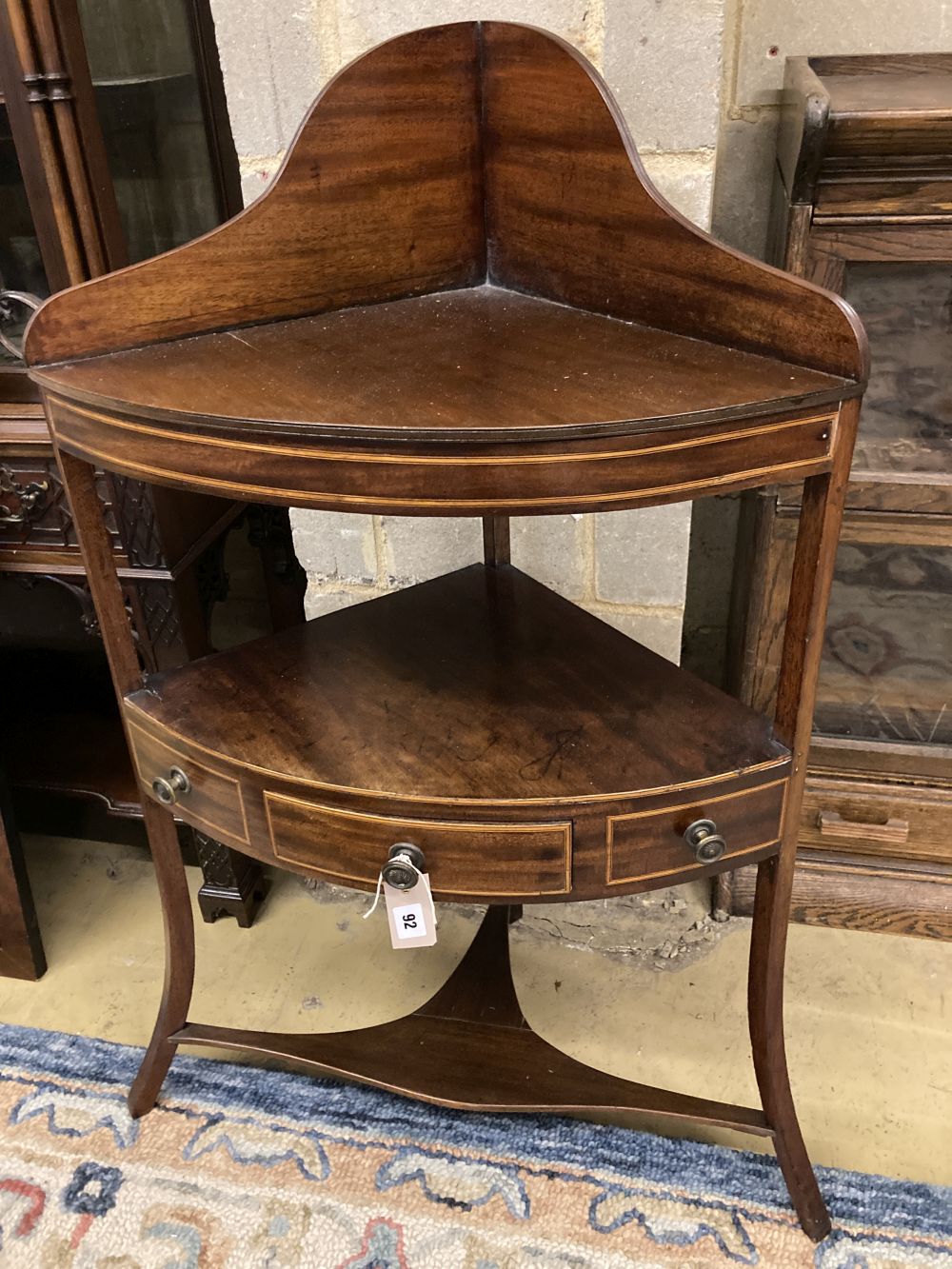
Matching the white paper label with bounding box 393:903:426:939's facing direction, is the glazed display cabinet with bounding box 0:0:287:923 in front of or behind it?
behind

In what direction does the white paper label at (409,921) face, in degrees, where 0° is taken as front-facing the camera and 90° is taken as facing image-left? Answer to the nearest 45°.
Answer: approximately 0°

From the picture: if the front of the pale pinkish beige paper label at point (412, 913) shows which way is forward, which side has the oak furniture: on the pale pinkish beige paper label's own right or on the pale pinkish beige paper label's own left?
on the pale pinkish beige paper label's own left

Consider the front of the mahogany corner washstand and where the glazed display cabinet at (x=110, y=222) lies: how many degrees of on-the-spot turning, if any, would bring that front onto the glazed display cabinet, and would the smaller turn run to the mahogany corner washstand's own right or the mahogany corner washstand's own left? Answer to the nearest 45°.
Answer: approximately 135° to the mahogany corner washstand's own right

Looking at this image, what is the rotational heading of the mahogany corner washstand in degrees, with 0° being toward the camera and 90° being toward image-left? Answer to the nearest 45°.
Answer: approximately 0°

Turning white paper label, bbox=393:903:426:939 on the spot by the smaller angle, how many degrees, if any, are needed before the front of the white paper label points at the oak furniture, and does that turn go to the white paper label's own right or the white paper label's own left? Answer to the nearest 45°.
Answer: approximately 135° to the white paper label's own left
